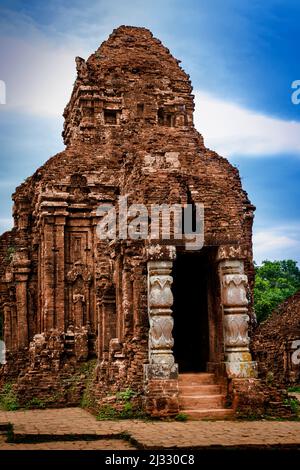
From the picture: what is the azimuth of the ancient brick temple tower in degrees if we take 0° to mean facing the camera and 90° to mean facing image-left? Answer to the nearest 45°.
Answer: approximately 315°

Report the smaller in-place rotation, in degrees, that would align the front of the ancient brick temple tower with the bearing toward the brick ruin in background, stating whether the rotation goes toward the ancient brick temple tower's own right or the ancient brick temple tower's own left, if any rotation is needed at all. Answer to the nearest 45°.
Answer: approximately 90° to the ancient brick temple tower's own left

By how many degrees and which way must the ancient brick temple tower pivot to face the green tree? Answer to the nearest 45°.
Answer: approximately 135° to its left

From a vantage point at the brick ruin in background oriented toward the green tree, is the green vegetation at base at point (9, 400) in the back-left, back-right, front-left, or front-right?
back-left
